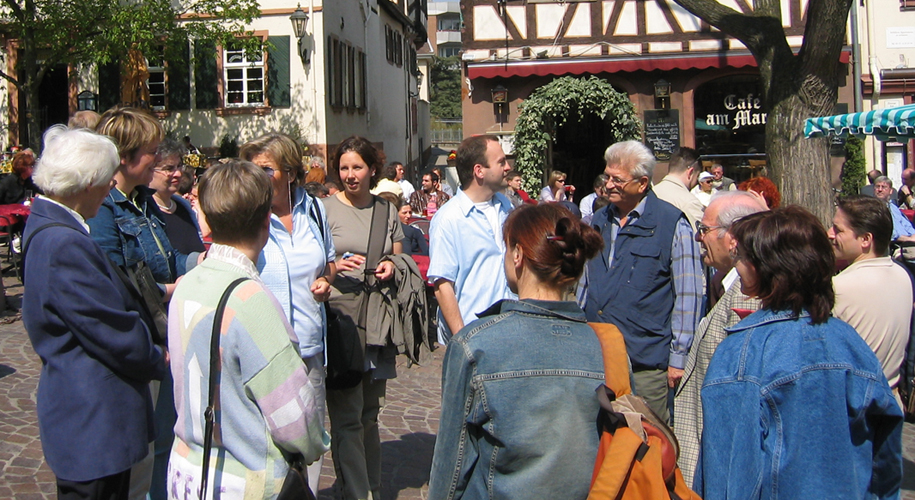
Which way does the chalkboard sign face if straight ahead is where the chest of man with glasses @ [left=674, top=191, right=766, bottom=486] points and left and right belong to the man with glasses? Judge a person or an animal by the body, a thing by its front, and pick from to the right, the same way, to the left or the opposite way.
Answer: to the left

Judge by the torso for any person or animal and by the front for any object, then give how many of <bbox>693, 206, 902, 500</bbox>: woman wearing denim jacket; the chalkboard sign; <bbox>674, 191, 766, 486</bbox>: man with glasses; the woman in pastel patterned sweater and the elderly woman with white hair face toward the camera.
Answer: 1

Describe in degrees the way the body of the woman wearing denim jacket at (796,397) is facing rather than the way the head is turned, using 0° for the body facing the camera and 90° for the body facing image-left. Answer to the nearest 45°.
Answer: approximately 135°

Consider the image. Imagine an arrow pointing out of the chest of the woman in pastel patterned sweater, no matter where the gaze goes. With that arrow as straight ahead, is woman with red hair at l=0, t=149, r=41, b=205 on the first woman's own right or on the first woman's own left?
on the first woman's own left

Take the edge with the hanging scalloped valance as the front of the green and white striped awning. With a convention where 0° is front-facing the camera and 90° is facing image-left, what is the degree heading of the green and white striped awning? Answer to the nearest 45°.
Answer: approximately 45°

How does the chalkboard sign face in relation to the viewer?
toward the camera

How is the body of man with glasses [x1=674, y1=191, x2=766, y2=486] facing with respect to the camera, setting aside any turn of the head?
to the viewer's left

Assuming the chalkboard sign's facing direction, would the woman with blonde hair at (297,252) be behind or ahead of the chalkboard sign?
ahead

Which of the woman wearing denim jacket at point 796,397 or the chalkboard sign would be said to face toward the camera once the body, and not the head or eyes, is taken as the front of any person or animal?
the chalkboard sign

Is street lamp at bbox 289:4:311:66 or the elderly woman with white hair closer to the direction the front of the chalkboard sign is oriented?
the elderly woman with white hair

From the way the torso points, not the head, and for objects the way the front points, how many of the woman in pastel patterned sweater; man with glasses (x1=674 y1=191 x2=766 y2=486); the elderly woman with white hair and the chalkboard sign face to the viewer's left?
1

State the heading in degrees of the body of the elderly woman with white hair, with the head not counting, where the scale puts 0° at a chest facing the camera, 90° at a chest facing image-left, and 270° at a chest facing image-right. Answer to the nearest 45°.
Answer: approximately 270°

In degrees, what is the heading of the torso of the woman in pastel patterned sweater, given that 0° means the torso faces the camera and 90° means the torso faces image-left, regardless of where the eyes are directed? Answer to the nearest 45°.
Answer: approximately 225°

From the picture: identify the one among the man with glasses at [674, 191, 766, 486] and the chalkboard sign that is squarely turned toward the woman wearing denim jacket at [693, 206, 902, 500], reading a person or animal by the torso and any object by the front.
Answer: the chalkboard sign

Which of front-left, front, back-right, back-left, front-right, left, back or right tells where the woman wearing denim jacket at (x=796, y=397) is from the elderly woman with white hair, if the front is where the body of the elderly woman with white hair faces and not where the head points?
front-right
